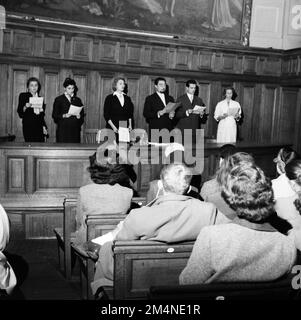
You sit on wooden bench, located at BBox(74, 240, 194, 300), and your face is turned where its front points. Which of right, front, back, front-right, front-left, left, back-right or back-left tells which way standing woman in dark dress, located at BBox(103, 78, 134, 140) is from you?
front

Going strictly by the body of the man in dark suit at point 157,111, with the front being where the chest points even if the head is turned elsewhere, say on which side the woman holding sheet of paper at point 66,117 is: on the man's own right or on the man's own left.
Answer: on the man's own right

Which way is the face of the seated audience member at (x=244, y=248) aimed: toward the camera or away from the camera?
away from the camera

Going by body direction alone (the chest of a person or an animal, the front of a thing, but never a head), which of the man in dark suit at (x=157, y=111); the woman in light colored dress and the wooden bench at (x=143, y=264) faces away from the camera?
the wooden bench

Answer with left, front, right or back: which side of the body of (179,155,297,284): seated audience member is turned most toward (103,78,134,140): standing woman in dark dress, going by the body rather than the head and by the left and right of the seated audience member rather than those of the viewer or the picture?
front

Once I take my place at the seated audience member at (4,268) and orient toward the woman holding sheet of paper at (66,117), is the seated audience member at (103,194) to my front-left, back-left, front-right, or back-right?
front-right

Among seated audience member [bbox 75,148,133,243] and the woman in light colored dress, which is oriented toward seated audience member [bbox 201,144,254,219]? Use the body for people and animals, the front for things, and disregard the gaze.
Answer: the woman in light colored dress

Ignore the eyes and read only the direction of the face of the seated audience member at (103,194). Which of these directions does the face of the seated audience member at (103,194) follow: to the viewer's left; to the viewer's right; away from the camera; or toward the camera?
away from the camera

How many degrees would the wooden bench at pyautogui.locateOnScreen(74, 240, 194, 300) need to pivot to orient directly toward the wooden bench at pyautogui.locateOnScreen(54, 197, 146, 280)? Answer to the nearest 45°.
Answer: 0° — it already faces it

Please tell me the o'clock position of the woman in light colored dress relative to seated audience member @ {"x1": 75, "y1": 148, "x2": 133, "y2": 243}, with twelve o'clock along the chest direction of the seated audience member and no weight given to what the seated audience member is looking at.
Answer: The woman in light colored dress is roughly at 1 o'clock from the seated audience member.

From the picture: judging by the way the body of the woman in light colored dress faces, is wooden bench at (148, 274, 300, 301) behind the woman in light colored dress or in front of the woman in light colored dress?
in front

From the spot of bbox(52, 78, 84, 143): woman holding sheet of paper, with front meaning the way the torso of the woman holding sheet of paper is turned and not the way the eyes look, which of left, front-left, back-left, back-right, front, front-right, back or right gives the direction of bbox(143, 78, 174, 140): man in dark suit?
front-left

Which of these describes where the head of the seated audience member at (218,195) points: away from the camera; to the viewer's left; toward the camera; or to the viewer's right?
away from the camera

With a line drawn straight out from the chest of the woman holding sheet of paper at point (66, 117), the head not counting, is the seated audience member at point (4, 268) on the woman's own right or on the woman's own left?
on the woman's own right

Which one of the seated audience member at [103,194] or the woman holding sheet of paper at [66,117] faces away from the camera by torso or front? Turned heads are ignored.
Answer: the seated audience member

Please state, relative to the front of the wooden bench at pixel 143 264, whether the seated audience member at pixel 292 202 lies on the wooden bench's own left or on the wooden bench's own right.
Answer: on the wooden bench's own right

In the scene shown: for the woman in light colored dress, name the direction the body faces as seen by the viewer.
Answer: toward the camera

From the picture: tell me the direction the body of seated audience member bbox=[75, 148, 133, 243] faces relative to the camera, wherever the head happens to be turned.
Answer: away from the camera

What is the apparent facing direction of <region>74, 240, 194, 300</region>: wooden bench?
away from the camera

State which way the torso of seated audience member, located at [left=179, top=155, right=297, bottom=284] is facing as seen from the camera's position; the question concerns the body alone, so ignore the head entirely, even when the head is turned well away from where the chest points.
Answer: away from the camera

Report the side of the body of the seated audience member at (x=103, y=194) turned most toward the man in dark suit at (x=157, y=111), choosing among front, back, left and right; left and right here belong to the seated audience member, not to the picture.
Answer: front
